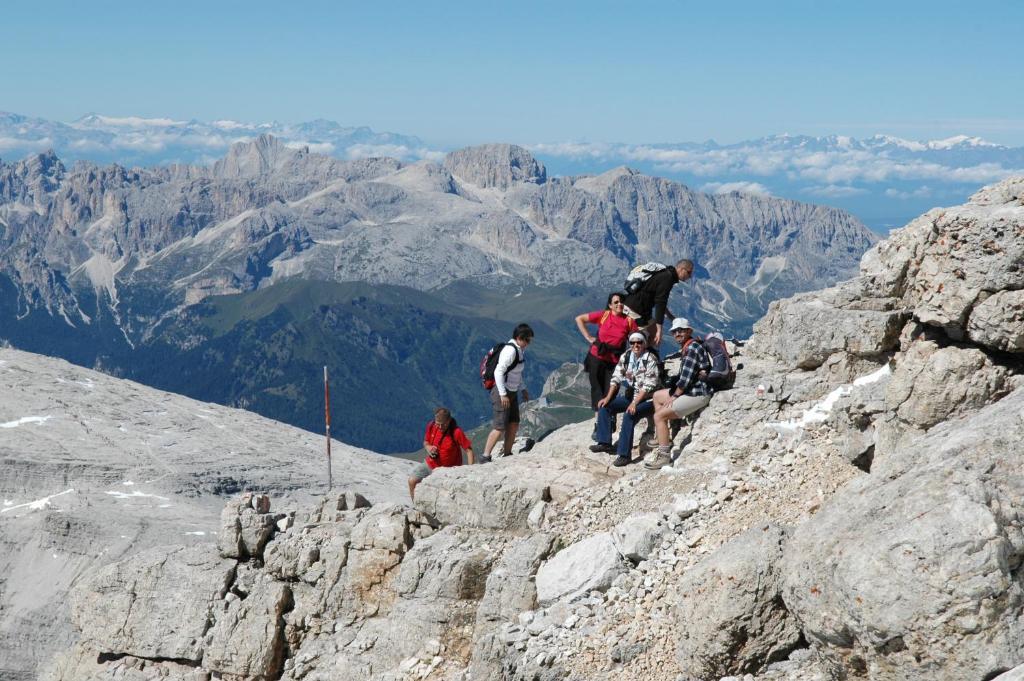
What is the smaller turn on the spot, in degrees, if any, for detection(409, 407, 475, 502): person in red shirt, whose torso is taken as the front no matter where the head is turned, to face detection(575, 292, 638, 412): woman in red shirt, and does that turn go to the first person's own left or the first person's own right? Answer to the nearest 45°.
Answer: approximately 135° to the first person's own left

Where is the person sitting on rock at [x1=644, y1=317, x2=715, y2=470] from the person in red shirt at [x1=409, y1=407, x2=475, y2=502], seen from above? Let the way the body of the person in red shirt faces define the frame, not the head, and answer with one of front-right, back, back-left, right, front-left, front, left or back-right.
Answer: left

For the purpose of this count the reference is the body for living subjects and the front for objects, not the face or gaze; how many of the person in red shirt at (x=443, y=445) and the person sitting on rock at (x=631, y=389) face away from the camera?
0

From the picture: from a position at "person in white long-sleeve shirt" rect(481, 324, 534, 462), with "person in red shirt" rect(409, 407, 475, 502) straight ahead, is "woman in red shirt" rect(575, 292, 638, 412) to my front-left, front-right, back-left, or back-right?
back-left

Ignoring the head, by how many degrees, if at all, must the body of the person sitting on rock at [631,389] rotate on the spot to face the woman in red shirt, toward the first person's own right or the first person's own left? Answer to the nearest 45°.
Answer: approximately 135° to the first person's own right

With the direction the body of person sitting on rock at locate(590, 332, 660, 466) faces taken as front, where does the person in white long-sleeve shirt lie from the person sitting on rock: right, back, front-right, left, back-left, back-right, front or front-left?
right

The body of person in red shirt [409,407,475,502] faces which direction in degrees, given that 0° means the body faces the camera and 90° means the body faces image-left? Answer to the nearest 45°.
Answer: approximately 45°

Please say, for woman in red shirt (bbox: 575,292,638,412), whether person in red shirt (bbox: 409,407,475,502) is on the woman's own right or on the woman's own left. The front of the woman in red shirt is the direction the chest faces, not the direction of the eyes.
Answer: on the woman's own right

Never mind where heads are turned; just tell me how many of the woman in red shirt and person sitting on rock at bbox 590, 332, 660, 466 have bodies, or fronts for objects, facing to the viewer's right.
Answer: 0

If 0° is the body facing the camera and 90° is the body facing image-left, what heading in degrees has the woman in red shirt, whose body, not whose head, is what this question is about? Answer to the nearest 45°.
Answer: approximately 0°
